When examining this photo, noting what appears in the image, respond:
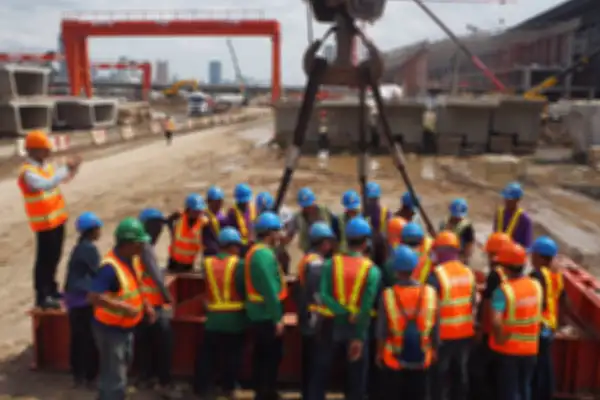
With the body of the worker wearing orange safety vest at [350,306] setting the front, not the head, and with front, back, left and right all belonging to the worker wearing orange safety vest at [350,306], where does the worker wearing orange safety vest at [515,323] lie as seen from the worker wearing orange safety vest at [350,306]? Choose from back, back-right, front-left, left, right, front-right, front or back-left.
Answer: right

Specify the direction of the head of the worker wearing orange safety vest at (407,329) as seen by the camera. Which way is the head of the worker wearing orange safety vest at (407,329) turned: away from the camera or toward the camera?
away from the camera

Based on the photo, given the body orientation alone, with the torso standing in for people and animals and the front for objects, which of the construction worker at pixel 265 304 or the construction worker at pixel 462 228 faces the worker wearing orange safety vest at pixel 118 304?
the construction worker at pixel 462 228

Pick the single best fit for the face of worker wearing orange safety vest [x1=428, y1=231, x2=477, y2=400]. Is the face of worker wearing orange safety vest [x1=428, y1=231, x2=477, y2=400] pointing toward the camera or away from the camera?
away from the camera

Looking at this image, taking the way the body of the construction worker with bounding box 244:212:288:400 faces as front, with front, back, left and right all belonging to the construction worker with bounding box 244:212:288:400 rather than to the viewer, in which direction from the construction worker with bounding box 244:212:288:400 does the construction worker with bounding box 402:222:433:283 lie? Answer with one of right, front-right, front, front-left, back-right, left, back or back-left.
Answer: front

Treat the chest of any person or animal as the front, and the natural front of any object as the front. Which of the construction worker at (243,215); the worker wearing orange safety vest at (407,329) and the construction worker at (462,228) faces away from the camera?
the worker wearing orange safety vest

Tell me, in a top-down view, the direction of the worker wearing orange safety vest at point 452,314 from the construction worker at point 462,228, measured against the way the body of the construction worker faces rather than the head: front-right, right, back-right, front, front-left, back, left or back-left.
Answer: front-left

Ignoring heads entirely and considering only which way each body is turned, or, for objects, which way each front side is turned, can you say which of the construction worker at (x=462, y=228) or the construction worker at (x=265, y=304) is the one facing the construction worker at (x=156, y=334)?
the construction worker at (x=462, y=228)
